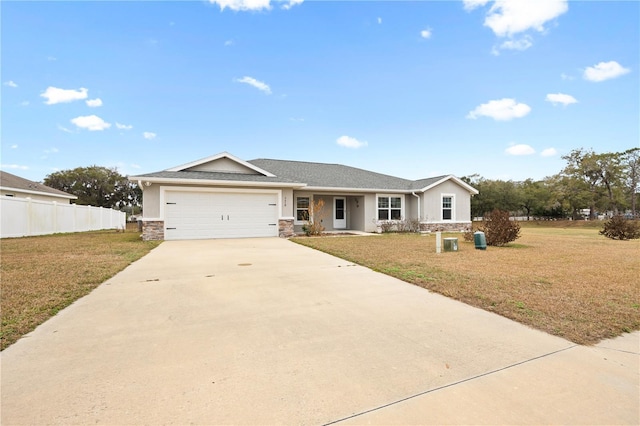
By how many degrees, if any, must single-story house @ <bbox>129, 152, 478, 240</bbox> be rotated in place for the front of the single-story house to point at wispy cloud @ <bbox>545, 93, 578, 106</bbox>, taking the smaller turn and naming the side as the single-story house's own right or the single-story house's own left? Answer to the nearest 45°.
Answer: approximately 90° to the single-story house's own left

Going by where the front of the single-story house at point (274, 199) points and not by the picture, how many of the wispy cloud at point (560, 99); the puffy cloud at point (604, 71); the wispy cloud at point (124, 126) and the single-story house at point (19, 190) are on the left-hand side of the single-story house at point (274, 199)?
2

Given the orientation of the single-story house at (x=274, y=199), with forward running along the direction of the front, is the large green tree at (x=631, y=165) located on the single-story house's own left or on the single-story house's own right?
on the single-story house's own left

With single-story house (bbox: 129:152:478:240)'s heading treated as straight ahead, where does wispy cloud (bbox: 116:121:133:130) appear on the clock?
The wispy cloud is roughly at 4 o'clock from the single-story house.

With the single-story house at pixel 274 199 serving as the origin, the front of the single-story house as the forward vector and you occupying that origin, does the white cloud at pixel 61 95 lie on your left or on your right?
on your right

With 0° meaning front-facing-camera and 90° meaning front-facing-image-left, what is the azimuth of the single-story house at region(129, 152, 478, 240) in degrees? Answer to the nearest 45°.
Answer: approximately 0°

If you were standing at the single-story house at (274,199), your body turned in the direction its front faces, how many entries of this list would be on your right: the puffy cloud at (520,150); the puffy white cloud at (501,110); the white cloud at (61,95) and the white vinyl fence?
2

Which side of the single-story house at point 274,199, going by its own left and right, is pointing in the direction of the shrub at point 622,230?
left

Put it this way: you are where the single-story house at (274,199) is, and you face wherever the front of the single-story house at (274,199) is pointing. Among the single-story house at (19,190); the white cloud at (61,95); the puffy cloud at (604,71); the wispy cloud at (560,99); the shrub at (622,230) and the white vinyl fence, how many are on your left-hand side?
3

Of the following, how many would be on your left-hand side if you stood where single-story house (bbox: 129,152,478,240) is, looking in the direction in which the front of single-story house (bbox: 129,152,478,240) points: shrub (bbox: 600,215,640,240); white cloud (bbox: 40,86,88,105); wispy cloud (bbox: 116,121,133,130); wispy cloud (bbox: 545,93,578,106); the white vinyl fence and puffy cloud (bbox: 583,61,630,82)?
3
